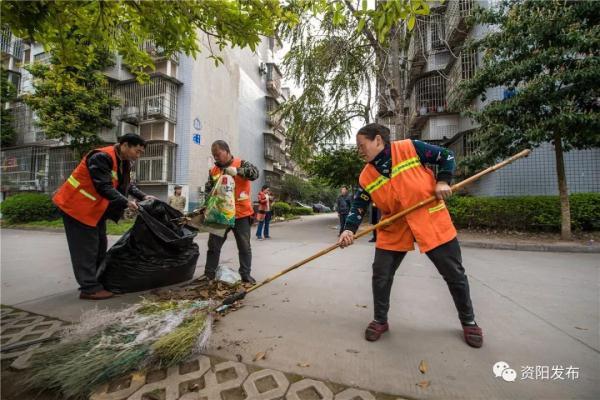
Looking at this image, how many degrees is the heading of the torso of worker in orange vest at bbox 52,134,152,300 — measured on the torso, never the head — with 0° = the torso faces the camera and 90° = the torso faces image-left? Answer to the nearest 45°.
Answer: approximately 270°

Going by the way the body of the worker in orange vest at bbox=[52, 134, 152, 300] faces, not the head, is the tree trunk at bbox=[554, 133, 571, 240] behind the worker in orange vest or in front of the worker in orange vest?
in front

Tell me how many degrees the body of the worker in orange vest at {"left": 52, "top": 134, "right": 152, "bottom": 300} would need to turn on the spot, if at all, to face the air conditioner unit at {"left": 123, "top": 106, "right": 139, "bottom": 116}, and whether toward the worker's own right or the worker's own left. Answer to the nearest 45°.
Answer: approximately 90° to the worker's own left

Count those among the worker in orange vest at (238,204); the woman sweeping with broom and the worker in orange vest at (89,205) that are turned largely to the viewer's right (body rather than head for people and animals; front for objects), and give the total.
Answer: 1

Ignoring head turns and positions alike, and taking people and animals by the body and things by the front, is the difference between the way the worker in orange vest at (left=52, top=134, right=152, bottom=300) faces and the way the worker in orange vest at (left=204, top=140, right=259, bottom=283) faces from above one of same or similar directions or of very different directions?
very different directions

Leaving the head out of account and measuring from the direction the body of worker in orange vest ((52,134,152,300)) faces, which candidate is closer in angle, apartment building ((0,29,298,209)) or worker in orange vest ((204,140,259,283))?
the worker in orange vest

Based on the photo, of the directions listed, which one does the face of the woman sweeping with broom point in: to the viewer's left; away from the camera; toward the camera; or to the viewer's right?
to the viewer's left

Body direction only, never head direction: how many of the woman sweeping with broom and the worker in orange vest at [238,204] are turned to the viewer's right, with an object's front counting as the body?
0

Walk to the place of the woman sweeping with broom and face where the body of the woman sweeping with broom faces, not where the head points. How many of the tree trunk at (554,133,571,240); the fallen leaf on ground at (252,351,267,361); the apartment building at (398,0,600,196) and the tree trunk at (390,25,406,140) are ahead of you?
1

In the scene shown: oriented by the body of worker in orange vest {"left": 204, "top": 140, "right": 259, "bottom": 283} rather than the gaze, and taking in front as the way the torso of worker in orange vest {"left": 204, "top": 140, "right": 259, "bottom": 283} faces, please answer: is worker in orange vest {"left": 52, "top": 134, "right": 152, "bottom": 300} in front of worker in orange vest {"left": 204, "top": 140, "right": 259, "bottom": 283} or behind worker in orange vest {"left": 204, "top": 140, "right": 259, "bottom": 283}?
in front

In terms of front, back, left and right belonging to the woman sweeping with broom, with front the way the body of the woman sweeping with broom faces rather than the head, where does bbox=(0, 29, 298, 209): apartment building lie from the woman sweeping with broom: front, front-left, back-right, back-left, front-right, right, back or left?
right

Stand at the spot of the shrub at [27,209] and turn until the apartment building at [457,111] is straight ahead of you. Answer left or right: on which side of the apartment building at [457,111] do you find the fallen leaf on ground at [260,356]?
right

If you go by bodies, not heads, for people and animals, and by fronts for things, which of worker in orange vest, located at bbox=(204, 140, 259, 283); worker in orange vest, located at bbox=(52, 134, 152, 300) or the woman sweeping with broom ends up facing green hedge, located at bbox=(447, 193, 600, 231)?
worker in orange vest, located at bbox=(52, 134, 152, 300)

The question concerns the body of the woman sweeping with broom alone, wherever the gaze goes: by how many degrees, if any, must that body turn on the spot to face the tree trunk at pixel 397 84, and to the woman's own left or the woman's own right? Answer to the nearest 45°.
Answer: approximately 135° to the woman's own right

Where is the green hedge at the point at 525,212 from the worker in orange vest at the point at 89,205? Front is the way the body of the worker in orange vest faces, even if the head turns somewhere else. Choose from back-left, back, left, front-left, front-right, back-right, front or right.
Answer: front
